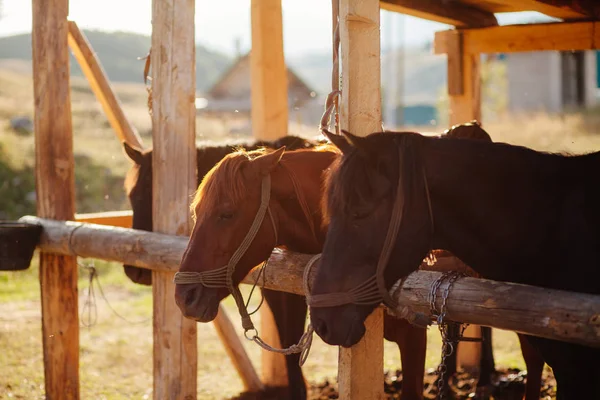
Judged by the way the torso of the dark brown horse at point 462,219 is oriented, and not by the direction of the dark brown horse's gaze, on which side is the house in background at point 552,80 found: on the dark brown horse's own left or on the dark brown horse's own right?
on the dark brown horse's own right

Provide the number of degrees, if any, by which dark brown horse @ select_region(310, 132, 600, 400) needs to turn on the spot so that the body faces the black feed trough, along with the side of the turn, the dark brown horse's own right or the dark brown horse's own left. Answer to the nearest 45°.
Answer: approximately 45° to the dark brown horse's own right

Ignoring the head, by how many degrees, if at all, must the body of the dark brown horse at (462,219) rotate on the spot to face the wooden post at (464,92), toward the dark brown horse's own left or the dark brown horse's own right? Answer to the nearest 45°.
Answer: approximately 90° to the dark brown horse's own right

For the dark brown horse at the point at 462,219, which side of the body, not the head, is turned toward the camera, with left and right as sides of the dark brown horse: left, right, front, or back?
left

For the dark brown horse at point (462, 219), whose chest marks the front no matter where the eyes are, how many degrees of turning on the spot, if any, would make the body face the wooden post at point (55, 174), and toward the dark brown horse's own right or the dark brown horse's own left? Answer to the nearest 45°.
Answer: approximately 45° to the dark brown horse's own right
